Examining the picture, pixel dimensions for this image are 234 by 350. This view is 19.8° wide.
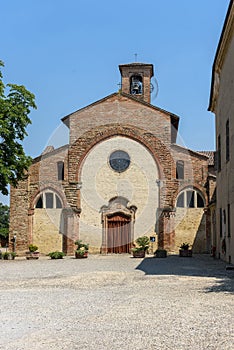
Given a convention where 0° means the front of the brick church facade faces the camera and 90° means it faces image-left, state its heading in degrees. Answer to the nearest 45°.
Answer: approximately 0°

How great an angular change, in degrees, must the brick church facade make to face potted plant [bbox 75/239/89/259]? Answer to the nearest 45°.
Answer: approximately 45° to its right

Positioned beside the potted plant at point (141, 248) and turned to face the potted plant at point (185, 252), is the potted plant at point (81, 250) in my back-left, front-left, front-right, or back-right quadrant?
back-right

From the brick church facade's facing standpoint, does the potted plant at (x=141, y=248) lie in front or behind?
in front

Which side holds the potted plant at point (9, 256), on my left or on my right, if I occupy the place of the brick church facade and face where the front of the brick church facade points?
on my right
